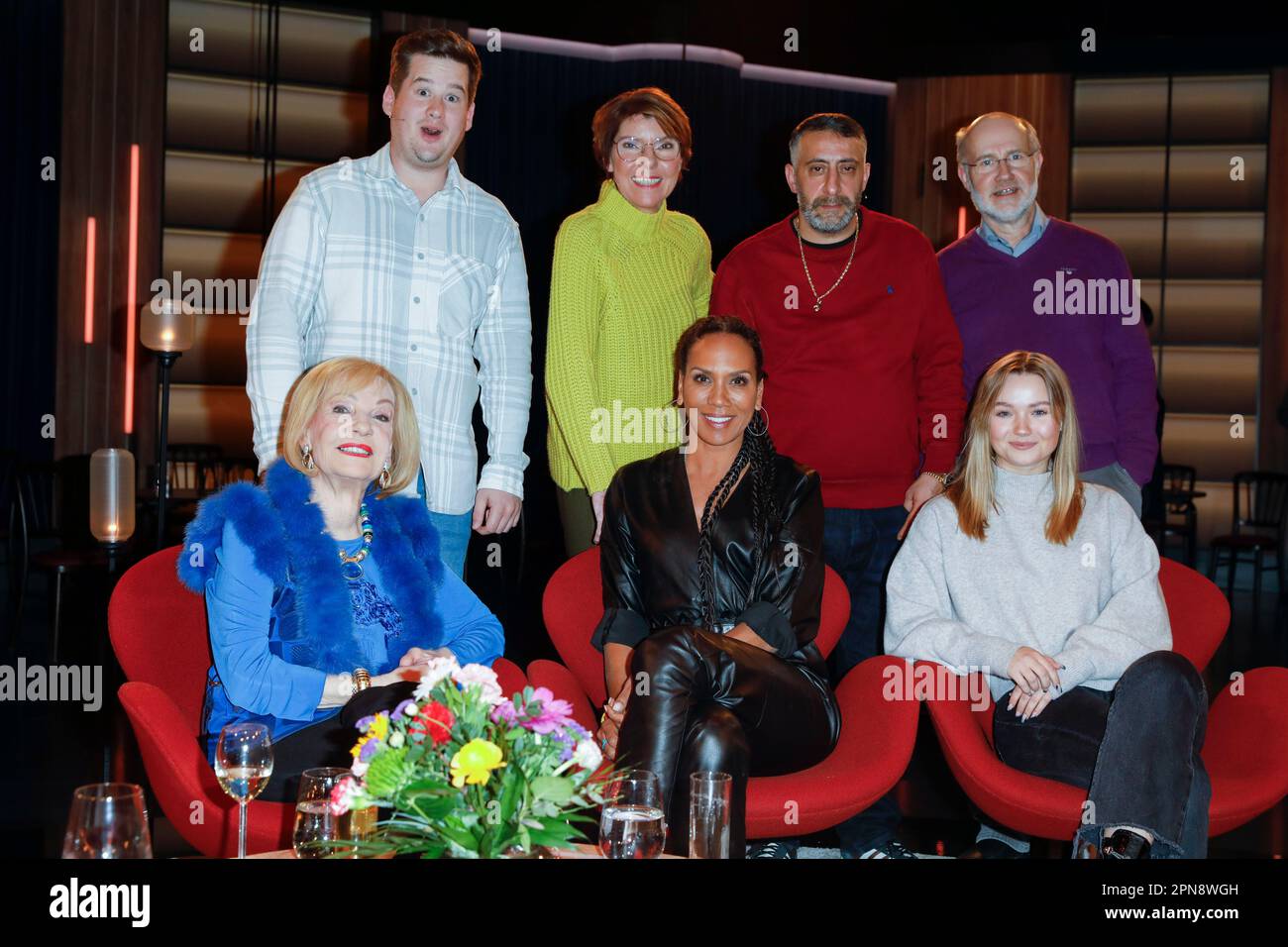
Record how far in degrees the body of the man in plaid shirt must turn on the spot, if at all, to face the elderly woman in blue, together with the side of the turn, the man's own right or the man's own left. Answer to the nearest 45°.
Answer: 0° — they already face them

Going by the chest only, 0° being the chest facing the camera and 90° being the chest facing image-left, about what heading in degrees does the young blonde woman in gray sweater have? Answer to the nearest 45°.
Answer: approximately 0°

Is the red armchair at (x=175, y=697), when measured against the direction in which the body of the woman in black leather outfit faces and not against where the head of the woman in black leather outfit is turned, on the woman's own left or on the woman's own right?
on the woman's own right

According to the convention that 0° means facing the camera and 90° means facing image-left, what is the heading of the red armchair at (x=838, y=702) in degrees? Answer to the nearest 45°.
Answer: approximately 0°

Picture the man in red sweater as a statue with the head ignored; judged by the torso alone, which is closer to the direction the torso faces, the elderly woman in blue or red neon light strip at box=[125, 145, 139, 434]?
the elderly woman in blue

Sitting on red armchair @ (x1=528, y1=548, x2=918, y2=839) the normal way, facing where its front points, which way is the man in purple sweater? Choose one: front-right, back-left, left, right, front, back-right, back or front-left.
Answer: back-left

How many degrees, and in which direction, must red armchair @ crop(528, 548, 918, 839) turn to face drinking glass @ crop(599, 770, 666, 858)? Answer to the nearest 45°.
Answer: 0° — it already faces it

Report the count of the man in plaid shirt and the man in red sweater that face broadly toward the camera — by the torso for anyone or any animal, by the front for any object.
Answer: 2
